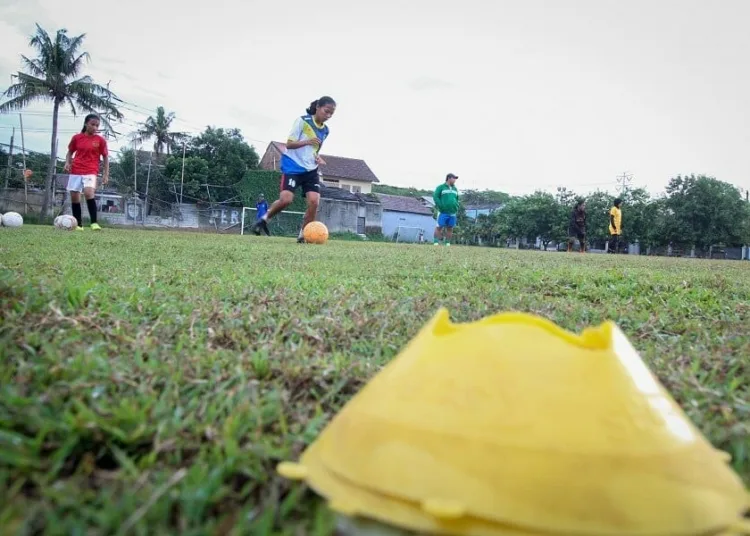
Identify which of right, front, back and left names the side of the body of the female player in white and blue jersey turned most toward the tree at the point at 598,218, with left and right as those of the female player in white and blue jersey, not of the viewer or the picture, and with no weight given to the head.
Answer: left

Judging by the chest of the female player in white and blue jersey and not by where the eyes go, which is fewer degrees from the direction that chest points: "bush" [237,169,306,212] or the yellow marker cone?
the yellow marker cone

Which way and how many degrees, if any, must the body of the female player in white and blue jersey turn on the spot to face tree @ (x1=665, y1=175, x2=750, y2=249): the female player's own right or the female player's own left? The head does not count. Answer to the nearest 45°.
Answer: approximately 90° to the female player's own left

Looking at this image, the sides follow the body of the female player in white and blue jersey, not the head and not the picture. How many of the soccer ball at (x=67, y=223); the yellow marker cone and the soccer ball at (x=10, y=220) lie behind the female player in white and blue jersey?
2

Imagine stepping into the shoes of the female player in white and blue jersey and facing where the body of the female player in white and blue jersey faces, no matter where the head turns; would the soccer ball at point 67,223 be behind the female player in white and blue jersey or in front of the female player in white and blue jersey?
behind
